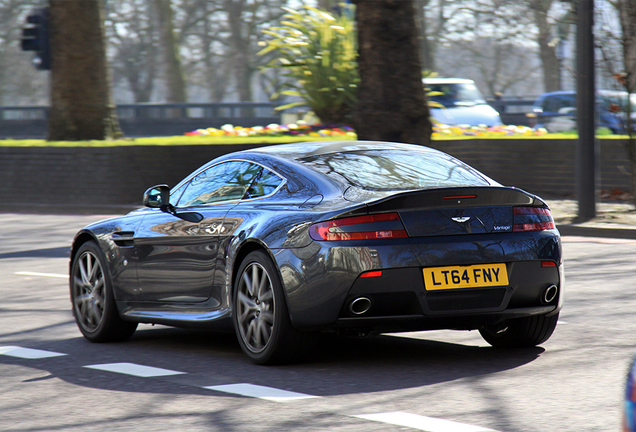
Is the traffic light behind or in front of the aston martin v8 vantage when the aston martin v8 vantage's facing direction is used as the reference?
in front

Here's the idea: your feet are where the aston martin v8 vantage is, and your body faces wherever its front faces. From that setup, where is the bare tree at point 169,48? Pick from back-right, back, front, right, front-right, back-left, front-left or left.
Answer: front-right

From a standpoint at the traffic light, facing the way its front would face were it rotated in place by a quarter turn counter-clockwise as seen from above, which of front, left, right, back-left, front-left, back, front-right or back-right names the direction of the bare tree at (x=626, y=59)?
front-left

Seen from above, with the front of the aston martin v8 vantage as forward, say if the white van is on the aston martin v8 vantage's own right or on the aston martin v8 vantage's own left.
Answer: on the aston martin v8 vantage's own right

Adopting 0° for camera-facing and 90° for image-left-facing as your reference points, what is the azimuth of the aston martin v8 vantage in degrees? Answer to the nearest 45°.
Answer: approximately 135°

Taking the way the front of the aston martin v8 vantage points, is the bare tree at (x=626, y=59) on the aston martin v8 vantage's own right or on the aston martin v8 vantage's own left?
on the aston martin v8 vantage's own right

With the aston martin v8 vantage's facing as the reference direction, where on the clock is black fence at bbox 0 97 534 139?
The black fence is roughly at 1 o'clock from the aston martin v8 vantage.
